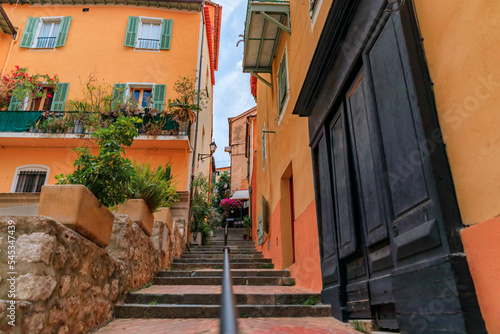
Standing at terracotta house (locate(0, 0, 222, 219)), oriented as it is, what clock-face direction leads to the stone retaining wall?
The stone retaining wall is roughly at 12 o'clock from the terracotta house.

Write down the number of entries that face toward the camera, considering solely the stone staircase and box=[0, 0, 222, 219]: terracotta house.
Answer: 2

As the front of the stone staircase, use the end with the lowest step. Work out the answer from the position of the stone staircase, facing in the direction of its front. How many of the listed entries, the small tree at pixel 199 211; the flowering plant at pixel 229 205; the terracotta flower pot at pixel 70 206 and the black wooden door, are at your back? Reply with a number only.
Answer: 2

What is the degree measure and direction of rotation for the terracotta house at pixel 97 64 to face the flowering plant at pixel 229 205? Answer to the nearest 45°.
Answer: approximately 135° to its left

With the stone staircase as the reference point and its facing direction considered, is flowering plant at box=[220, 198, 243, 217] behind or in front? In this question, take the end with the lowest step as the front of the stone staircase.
behind

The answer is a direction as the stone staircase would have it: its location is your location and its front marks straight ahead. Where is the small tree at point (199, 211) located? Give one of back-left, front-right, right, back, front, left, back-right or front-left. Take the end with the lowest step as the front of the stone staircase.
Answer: back

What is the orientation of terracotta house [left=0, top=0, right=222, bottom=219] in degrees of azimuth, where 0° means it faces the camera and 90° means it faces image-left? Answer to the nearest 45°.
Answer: approximately 0°

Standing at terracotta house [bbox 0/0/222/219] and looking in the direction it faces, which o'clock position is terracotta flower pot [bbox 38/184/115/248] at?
The terracotta flower pot is roughly at 12 o'clock from the terracotta house.
